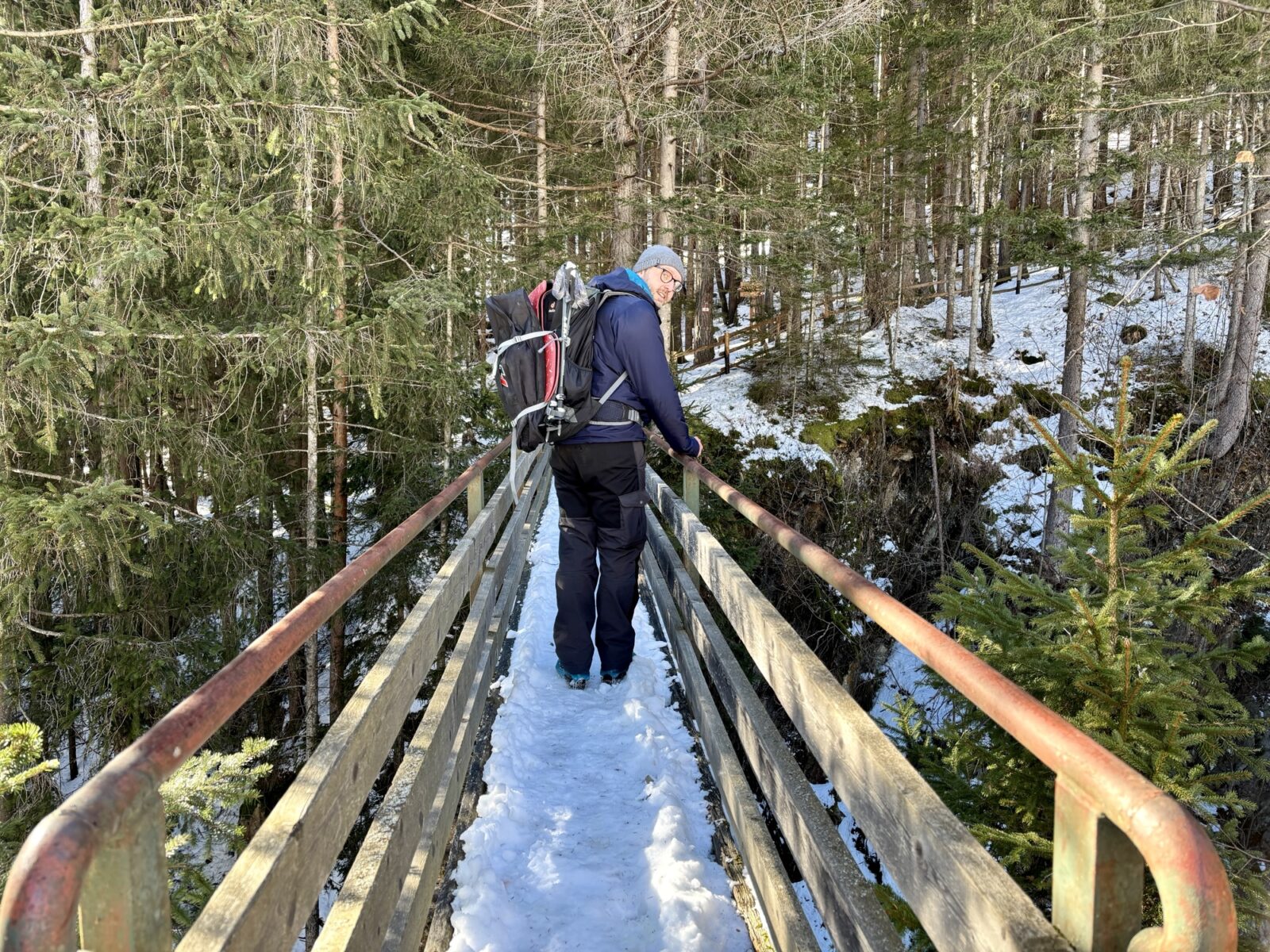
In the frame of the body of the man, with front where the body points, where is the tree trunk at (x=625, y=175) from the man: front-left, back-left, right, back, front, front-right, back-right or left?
front-left

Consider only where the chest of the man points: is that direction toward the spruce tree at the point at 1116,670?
no

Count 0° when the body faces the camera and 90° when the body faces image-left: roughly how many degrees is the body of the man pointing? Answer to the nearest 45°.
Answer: approximately 225°

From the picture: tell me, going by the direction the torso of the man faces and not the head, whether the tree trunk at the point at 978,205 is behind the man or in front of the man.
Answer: in front

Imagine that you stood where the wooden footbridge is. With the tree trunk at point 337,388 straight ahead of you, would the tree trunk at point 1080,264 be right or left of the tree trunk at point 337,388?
right

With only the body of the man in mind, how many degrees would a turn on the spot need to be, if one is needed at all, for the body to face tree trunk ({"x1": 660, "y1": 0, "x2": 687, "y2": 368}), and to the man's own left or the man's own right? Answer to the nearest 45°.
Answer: approximately 45° to the man's own left

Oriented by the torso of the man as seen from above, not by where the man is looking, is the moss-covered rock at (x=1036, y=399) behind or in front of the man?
in front

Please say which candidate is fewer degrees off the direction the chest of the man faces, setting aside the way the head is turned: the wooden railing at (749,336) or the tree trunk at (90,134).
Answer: the wooden railing

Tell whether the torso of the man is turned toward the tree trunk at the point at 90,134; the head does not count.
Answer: no

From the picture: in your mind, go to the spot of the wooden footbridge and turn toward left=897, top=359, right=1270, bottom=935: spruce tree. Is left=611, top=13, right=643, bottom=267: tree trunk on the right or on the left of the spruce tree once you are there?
left

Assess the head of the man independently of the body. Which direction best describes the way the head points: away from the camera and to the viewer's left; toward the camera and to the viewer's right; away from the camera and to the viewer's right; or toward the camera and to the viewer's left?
toward the camera and to the viewer's right

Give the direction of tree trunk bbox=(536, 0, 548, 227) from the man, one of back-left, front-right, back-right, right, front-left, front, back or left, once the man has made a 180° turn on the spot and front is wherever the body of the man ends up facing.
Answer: back-right
